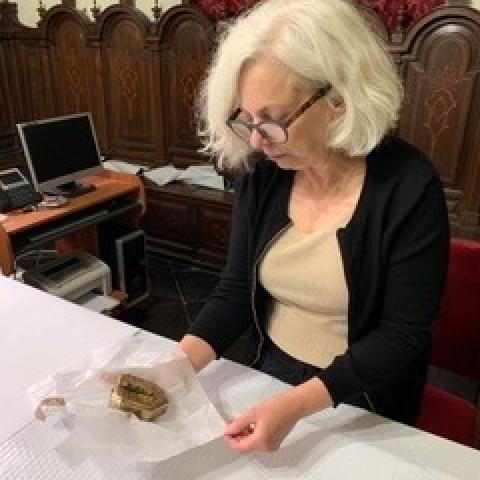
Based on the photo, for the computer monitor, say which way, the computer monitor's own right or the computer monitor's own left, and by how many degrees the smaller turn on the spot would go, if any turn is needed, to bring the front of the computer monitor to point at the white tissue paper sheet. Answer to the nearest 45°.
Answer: approximately 45° to the computer monitor's own right

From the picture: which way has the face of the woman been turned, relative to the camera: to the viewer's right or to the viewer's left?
to the viewer's left

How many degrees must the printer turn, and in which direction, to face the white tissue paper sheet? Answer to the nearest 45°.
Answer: approximately 45° to its right

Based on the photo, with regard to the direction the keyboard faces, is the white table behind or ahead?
ahead

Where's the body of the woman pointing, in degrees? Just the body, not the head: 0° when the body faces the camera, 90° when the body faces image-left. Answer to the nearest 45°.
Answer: approximately 45°

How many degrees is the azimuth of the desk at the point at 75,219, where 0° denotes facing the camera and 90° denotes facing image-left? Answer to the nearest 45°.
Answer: approximately 315°

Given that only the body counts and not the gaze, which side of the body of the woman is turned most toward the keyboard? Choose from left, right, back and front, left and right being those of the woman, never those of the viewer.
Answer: right

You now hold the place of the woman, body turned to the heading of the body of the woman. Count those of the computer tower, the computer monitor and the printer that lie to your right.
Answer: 3
